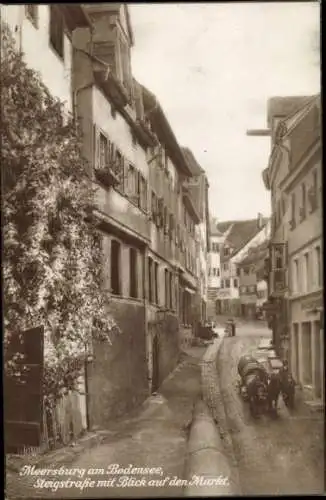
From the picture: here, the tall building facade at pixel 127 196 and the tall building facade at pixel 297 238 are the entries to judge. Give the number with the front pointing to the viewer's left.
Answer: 1

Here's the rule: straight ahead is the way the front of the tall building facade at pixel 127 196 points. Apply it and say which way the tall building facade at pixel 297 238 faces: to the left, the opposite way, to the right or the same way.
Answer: the opposite way

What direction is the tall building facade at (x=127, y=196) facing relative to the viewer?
to the viewer's right

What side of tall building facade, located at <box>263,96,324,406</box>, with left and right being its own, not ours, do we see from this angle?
left
